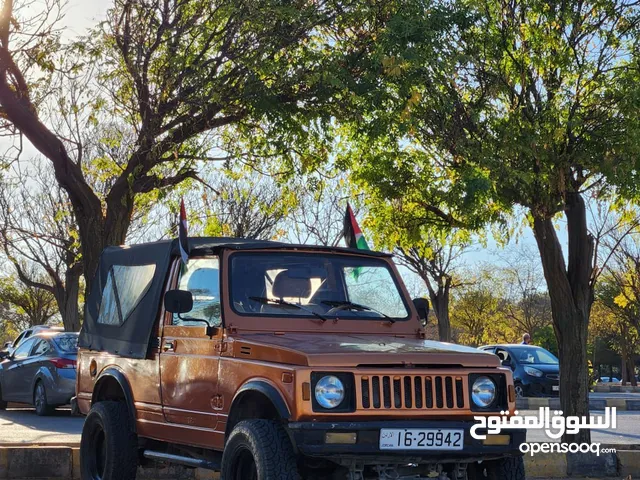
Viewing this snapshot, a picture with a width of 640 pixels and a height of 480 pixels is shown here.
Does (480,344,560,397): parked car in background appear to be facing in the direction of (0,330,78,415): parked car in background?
no

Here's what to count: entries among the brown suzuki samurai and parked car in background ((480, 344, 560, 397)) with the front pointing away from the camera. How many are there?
0

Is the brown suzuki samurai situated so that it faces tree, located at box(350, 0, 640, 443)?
no

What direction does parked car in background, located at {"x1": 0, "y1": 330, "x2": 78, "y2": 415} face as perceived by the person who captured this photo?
facing away from the viewer and to the left of the viewer

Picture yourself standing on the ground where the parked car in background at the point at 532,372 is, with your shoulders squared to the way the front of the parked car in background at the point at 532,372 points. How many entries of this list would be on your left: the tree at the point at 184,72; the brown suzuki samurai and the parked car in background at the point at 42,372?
0

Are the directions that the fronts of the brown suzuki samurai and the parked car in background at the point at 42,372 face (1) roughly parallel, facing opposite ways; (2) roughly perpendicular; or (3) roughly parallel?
roughly parallel, facing opposite ways

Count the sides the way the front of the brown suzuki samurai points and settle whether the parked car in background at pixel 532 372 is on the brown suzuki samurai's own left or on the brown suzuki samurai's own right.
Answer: on the brown suzuki samurai's own left

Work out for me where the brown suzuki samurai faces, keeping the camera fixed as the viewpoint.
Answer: facing the viewer and to the right of the viewer

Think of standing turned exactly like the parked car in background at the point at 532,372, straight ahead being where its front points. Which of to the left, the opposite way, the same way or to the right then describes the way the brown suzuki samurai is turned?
the same way
